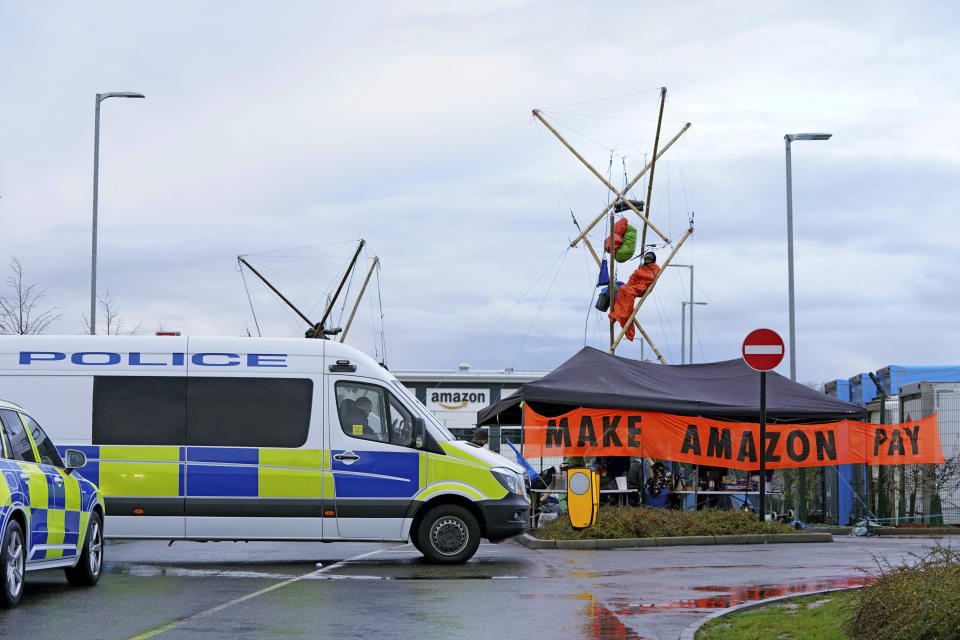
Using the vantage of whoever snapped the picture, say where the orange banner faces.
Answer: facing the viewer

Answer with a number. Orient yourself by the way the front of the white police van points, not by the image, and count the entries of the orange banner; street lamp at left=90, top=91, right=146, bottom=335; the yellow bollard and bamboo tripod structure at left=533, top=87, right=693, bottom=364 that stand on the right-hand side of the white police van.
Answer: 0

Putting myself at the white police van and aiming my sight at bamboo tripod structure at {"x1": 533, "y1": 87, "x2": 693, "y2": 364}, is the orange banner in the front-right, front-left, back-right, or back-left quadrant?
front-right

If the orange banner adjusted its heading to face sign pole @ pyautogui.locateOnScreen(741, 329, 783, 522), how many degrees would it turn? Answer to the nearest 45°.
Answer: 0° — it already faces it

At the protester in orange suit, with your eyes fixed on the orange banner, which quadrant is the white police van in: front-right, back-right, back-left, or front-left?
front-right

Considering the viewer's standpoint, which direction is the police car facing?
facing away from the viewer and to the right of the viewer

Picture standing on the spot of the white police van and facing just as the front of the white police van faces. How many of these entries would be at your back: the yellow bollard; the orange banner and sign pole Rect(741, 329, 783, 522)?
0

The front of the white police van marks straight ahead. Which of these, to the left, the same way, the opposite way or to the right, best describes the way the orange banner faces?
to the right

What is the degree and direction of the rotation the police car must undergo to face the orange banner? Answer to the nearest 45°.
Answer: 0° — it already faces it

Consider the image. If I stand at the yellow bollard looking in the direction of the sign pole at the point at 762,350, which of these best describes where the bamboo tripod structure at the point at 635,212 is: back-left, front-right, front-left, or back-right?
front-left

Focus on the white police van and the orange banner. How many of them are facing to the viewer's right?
1

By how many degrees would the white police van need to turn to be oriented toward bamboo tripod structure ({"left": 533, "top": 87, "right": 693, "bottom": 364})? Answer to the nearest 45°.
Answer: approximately 45° to its left

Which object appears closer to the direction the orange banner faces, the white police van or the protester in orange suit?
the white police van

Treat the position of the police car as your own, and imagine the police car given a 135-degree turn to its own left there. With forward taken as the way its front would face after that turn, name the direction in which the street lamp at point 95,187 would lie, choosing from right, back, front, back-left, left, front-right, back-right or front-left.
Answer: right

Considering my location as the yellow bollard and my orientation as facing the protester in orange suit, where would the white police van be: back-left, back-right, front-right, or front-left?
back-left

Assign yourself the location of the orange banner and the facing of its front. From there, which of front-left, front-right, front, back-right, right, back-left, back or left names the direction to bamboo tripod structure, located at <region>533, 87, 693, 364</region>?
back

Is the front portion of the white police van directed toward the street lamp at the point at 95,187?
no

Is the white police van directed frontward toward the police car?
no

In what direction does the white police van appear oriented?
to the viewer's right
